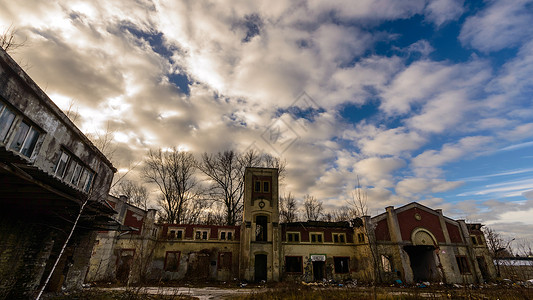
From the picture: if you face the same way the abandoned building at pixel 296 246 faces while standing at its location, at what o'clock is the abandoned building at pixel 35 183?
the abandoned building at pixel 35 183 is roughly at 1 o'clock from the abandoned building at pixel 296 246.

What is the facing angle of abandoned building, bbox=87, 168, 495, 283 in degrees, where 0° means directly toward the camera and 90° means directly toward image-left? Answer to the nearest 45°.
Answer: approximately 0°
